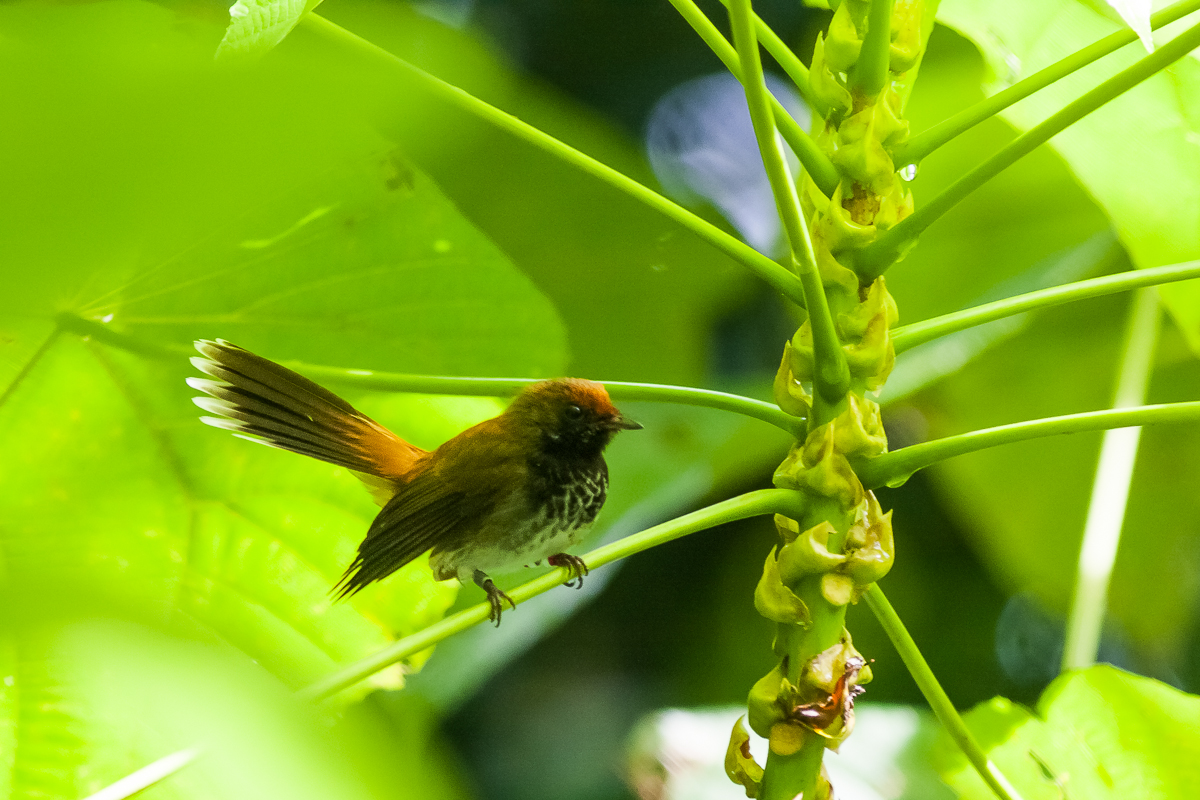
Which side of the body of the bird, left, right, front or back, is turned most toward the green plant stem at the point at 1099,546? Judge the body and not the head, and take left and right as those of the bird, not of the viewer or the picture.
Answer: front

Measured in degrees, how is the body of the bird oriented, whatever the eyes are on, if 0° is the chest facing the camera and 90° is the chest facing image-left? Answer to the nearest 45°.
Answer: approximately 270°

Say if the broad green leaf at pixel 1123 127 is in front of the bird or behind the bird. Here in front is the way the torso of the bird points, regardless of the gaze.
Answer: in front

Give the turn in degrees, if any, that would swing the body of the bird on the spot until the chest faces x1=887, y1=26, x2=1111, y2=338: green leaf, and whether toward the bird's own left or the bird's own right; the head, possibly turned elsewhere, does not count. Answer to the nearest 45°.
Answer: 0° — it already faces it
